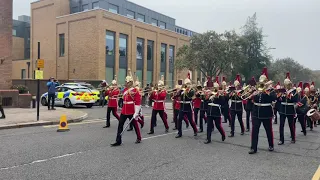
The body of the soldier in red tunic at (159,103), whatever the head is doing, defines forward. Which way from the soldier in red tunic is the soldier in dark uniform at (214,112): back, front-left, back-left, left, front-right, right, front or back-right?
left

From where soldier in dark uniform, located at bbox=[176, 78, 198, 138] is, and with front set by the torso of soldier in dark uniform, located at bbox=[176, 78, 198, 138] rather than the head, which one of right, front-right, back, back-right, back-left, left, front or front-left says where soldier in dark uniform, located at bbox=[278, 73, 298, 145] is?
back-left

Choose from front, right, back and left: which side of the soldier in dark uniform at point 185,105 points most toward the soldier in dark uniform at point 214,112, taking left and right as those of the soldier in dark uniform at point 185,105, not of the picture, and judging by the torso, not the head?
left

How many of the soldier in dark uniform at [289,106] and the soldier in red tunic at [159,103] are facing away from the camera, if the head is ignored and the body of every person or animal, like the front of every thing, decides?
0

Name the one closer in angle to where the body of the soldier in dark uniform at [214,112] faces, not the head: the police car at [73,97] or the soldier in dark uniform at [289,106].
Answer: the police car

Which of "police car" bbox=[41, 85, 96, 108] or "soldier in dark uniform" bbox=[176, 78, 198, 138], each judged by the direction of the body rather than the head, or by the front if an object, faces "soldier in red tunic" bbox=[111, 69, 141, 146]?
the soldier in dark uniform

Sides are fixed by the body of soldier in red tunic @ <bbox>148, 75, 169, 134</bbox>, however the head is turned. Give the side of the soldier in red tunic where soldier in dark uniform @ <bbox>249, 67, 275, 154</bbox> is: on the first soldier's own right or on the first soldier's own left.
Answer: on the first soldier's own left

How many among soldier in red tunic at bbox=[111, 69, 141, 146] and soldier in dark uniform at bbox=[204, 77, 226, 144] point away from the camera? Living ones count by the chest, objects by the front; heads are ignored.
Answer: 0

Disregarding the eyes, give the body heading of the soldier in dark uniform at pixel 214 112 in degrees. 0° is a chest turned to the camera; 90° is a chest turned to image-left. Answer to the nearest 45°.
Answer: approximately 45°

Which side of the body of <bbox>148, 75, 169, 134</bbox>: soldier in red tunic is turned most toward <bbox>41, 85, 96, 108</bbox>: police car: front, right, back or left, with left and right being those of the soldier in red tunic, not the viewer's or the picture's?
right

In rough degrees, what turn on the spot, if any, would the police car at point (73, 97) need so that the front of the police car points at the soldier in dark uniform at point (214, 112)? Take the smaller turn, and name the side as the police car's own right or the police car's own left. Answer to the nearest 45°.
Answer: approximately 135° to the police car's own left

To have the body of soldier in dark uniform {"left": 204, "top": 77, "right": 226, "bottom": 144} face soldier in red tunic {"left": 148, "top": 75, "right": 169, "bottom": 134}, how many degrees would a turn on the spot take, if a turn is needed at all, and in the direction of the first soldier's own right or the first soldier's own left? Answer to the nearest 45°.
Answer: approximately 90° to the first soldier's own right

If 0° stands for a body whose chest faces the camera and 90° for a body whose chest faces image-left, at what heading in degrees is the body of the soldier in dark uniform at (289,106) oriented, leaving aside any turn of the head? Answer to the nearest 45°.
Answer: approximately 45°

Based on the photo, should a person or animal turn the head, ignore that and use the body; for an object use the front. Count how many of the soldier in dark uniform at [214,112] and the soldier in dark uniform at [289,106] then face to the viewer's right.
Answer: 0
